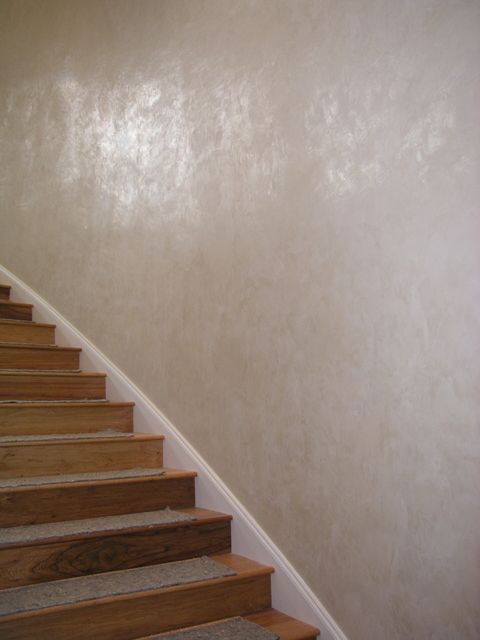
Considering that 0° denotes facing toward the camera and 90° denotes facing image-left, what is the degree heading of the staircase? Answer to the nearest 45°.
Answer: approximately 315°
